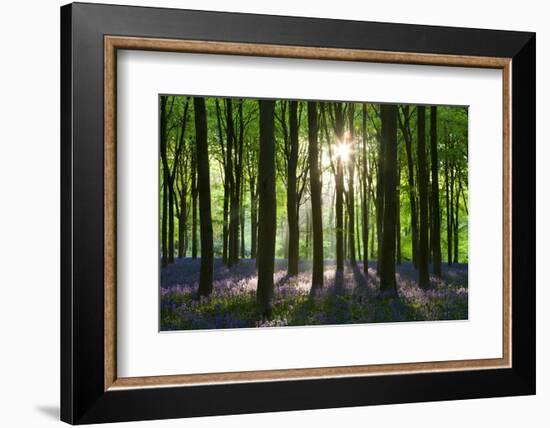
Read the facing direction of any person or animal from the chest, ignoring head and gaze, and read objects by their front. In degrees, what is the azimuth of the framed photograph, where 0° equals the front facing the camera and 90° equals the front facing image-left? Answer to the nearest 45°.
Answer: approximately 315°
